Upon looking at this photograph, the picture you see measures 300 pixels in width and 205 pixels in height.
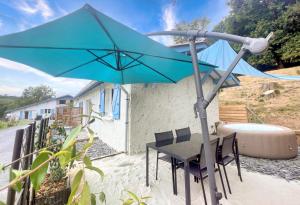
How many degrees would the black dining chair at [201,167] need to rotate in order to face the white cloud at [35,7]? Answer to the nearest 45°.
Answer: approximately 45° to its left

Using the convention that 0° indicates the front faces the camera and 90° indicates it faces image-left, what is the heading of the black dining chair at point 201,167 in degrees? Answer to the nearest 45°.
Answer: approximately 135°

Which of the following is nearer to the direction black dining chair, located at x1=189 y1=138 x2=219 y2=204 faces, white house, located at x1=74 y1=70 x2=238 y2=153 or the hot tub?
the white house

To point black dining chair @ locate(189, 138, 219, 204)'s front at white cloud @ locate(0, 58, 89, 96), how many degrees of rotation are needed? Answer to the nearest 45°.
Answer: approximately 45° to its left

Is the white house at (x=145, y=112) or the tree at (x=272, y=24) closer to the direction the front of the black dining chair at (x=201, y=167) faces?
the white house

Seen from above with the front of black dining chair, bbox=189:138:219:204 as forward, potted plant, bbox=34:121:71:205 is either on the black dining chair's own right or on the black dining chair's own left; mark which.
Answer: on the black dining chair's own left
